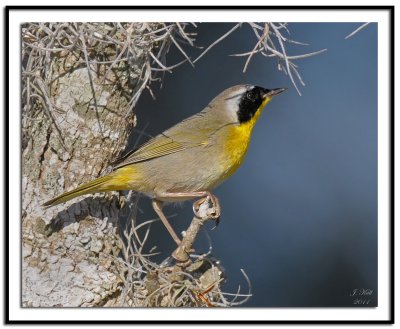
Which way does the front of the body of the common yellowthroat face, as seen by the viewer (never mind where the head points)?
to the viewer's right
